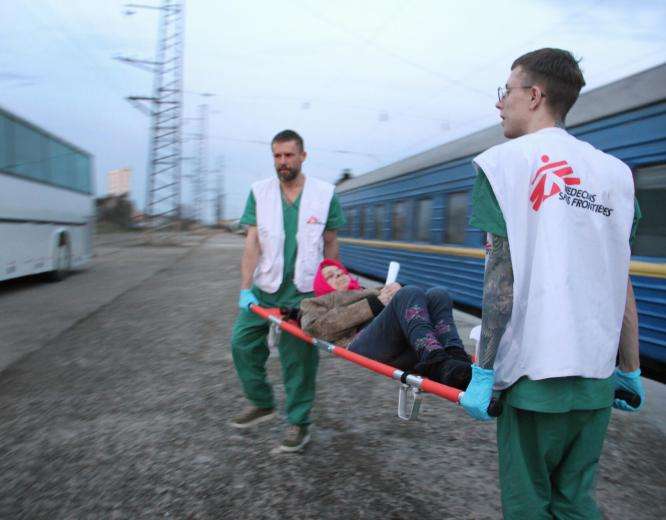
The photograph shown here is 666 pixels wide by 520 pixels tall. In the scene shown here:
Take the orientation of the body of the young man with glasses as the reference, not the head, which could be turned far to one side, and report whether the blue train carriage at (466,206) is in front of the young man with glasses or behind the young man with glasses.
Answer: in front

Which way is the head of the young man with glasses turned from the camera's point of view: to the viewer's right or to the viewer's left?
to the viewer's left

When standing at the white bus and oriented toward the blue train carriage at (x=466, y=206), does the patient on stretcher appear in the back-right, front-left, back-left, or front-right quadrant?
front-right

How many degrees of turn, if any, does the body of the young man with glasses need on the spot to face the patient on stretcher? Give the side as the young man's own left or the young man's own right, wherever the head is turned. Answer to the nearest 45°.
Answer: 0° — they already face them
